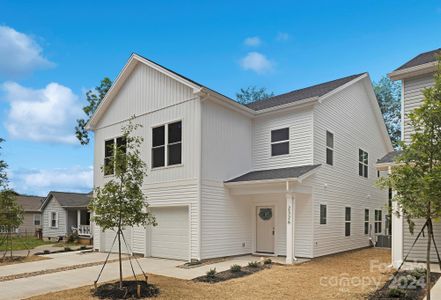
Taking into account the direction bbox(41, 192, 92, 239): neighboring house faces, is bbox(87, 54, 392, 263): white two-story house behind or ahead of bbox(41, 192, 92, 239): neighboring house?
ahead

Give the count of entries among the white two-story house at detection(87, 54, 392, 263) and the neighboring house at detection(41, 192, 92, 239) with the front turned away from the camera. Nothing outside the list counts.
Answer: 0

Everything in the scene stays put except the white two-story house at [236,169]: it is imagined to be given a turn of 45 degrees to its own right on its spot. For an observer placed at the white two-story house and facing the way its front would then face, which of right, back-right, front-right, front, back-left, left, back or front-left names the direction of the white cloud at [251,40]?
right
